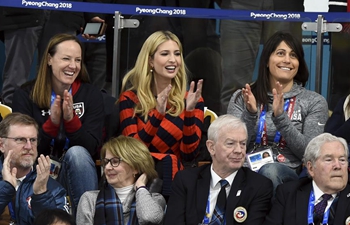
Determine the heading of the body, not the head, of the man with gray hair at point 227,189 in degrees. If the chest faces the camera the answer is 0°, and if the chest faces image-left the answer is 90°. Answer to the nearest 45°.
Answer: approximately 0°

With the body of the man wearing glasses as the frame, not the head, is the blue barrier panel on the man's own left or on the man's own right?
on the man's own left
